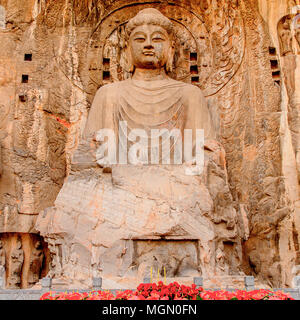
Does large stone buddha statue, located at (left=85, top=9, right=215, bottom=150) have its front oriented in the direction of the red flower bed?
yes

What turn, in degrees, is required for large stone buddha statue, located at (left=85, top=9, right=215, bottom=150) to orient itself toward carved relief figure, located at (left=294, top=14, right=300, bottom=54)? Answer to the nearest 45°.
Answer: approximately 90° to its left

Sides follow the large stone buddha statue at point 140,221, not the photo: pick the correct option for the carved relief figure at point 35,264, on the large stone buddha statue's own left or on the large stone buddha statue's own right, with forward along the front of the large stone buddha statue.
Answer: on the large stone buddha statue's own right

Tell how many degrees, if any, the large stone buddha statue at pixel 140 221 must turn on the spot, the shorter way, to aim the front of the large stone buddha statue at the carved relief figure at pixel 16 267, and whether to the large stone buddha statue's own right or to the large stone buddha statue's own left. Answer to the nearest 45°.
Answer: approximately 135° to the large stone buddha statue's own right

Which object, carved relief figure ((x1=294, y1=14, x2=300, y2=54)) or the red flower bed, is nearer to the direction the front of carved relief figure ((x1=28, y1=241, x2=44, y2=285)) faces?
the red flower bed

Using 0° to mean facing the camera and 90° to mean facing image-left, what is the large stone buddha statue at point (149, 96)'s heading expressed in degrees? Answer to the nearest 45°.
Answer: approximately 0°
